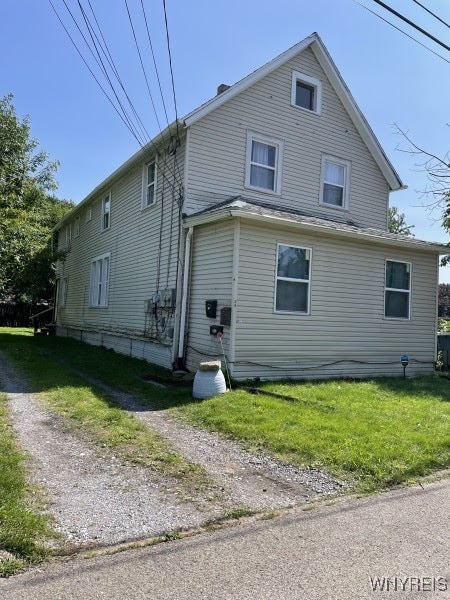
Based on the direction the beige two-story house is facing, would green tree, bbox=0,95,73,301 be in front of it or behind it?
behind

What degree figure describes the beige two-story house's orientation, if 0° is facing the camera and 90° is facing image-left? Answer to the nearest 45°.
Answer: approximately 315°

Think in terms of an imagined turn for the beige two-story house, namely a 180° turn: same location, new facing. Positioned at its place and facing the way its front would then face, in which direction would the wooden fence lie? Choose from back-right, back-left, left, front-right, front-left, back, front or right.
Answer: front
